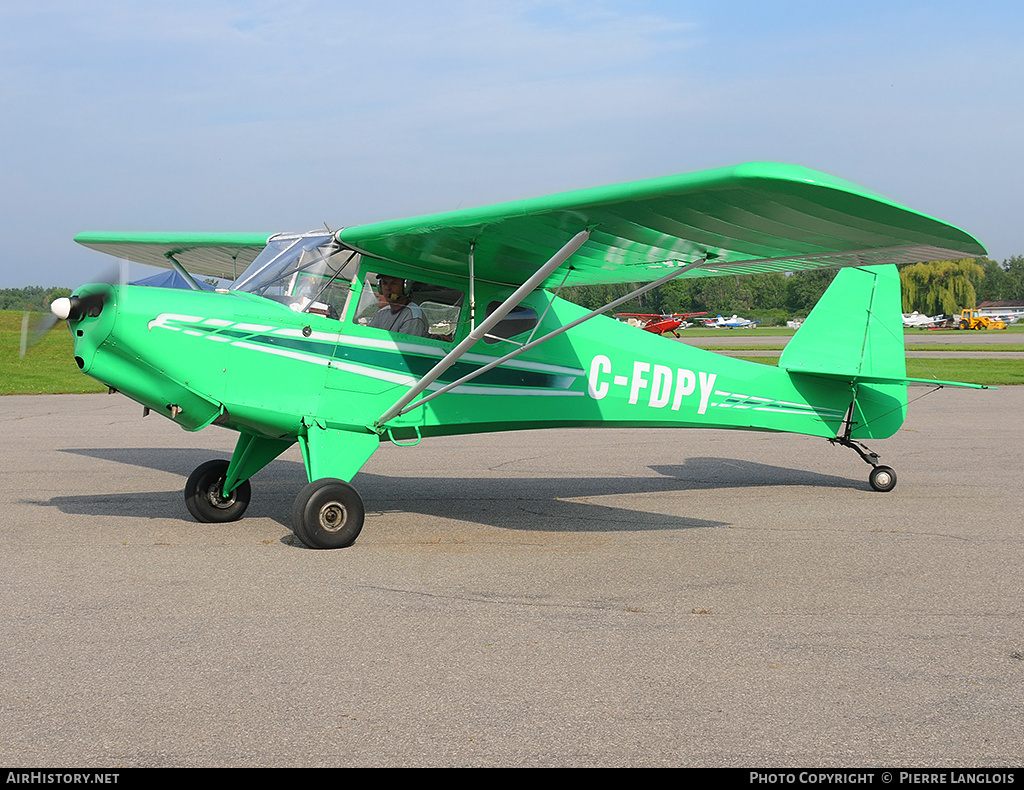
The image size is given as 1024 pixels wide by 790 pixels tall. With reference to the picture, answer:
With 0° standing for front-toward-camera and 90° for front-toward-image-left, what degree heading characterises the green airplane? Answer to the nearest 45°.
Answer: approximately 45°
